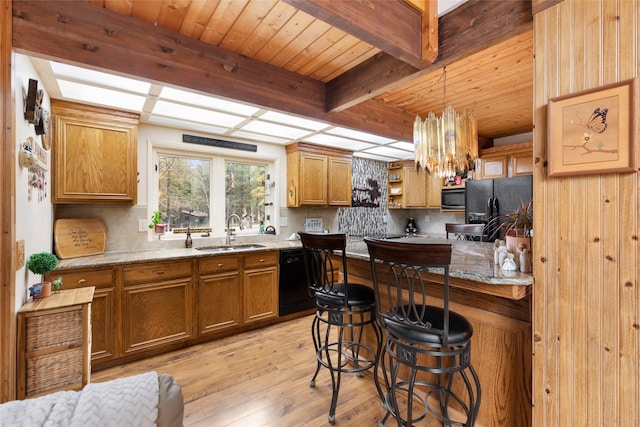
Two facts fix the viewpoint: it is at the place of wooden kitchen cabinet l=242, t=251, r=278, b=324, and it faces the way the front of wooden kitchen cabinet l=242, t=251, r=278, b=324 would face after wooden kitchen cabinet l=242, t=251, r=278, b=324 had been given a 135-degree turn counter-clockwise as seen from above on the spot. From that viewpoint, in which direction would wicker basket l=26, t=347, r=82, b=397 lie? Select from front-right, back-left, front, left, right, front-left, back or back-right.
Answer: back-left

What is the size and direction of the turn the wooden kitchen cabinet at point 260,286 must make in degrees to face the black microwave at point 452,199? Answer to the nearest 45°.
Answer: approximately 45° to its left

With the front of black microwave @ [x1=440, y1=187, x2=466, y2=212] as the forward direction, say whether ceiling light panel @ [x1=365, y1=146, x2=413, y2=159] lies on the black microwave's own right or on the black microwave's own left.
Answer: on the black microwave's own right

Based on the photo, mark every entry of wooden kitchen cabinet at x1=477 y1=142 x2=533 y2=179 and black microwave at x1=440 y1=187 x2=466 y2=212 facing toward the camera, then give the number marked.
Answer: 2

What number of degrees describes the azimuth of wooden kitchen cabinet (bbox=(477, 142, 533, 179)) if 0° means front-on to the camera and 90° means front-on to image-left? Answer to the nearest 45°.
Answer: approximately 0°

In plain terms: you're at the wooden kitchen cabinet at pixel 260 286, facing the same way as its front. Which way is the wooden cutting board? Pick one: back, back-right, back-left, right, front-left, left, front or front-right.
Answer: back-right

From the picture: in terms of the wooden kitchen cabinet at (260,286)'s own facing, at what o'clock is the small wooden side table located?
The small wooden side table is roughly at 3 o'clock from the wooden kitchen cabinet.

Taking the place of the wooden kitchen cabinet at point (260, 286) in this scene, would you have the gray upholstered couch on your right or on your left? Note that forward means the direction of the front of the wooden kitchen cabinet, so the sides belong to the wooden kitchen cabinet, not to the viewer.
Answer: on your right

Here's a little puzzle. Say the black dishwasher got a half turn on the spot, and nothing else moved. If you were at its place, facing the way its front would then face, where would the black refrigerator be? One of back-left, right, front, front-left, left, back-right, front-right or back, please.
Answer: back-right

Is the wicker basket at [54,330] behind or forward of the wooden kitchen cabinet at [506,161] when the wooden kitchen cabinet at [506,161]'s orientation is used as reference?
forward

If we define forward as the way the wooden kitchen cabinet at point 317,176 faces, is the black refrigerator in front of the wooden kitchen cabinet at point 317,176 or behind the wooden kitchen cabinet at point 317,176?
in front

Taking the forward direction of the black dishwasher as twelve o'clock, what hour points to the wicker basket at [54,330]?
The wicker basket is roughly at 3 o'clock from the black dishwasher.
